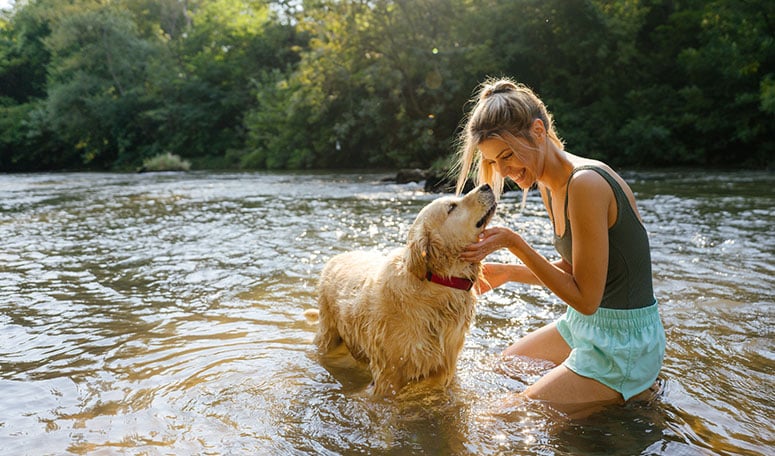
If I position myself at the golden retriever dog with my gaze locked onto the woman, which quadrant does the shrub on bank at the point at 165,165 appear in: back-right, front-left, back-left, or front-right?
back-left

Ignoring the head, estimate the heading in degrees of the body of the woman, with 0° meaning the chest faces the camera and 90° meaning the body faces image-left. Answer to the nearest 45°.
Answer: approximately 90°

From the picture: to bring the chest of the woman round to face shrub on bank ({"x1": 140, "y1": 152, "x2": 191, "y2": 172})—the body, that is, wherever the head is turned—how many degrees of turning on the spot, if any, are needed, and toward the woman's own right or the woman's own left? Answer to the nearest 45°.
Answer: approximately 45° to the woman's own right

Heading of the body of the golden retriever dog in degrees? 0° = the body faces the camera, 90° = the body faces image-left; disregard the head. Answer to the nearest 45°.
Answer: approximately 315°

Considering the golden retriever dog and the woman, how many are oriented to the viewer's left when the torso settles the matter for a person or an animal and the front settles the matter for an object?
1

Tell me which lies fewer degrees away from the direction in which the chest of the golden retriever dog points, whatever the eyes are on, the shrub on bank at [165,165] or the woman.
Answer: the woman

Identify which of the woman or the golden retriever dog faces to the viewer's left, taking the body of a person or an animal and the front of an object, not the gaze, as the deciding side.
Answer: the woman

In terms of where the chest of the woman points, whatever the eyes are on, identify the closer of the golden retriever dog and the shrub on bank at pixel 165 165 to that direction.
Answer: the golden retriever dog

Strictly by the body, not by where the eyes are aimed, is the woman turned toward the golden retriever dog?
yes

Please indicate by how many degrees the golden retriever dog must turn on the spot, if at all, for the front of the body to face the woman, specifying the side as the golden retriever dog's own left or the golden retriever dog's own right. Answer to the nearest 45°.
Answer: approximately 45° to the golden retriever dog's own left
